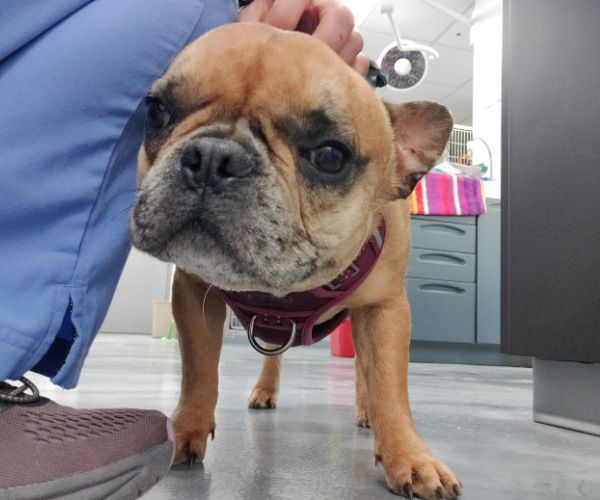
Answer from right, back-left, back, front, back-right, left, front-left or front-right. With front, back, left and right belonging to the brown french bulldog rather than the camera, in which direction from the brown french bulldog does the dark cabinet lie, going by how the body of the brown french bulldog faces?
back-left

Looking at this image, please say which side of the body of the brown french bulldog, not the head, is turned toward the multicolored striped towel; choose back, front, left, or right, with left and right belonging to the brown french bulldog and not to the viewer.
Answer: back

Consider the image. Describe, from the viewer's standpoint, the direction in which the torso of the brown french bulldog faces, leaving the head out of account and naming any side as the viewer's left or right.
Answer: facing the viewer

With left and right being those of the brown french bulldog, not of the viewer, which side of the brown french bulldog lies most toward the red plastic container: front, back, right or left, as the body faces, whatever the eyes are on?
back

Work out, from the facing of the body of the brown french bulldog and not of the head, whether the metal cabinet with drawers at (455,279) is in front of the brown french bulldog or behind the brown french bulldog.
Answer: behind
